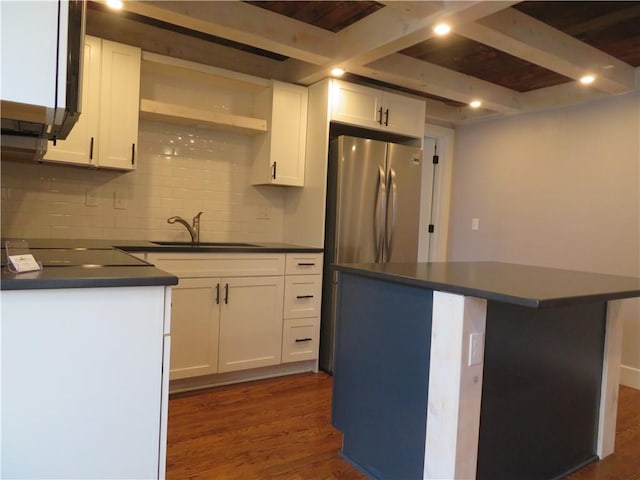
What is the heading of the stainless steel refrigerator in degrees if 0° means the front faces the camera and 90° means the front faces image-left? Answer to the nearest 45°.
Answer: approximately 315°

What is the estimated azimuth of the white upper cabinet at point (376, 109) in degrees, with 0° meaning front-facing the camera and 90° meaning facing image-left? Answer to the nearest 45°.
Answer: approximately 315°

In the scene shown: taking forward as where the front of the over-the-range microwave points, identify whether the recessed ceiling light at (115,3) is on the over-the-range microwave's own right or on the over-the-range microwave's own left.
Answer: on the over-the-range microwave's own left

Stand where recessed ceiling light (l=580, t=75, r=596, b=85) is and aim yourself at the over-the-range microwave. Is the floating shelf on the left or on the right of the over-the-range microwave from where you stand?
right

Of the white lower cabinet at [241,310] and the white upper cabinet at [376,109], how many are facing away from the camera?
0

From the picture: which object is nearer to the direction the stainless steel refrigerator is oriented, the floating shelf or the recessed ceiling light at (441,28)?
the recessed ceiling light

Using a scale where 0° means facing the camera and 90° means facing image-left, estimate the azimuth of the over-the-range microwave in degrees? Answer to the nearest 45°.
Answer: approximately 270°

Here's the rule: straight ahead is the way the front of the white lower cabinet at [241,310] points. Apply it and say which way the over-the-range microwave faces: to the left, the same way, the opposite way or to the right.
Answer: to the left

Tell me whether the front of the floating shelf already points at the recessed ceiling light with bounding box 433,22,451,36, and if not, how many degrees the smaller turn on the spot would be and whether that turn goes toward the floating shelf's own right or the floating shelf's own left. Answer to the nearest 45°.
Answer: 0° — it already faces it

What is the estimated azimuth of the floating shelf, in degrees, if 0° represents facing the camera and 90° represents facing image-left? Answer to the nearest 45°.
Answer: approximately 315°

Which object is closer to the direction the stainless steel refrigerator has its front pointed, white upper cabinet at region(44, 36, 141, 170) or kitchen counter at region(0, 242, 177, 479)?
the kitchen counter
